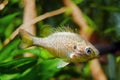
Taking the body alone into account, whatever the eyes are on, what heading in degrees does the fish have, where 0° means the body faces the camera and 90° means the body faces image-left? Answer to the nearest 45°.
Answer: approximately 270°
